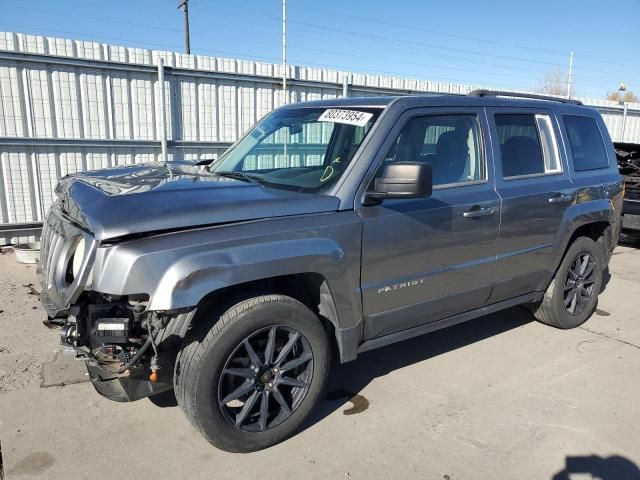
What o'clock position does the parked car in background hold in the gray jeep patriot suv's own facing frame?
The parked car in background is roughly at 6 o'clock from the gray jeep patriot suv.

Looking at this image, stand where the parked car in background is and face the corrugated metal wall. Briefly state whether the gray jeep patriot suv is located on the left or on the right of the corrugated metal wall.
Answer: left

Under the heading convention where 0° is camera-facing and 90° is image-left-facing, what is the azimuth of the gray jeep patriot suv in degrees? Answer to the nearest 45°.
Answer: approximately 45°

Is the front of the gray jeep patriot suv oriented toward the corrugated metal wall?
no
